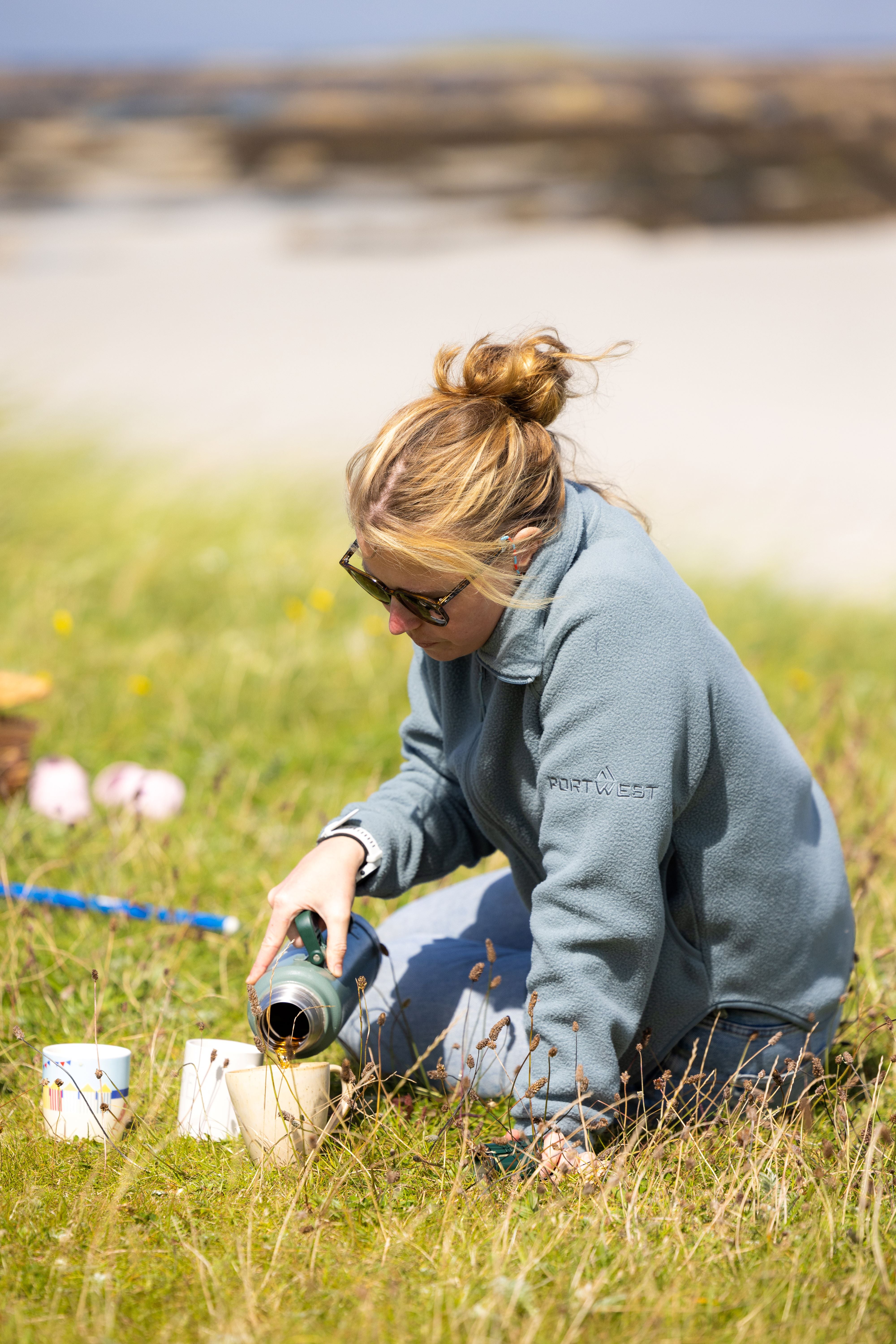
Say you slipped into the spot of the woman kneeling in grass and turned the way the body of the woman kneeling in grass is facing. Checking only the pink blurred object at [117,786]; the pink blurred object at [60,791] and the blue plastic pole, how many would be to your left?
0

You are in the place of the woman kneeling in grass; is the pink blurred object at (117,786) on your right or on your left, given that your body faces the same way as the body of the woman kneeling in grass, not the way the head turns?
on your right

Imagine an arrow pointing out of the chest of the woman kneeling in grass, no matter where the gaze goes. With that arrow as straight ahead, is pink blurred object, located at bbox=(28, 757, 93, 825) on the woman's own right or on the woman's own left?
on the woman's own right

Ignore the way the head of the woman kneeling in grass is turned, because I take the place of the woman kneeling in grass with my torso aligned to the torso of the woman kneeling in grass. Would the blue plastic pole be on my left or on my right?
on my right

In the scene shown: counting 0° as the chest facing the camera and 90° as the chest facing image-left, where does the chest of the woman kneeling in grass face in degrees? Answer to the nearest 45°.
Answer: approximately 45°

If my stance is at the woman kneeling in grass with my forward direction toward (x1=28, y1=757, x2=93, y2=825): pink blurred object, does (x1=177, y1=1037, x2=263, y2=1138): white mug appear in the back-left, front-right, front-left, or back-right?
front-left

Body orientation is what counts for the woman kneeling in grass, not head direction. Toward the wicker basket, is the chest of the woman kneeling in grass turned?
no

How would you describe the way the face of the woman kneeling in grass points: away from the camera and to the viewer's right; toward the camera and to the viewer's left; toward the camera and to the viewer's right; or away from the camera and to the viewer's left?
toward the camera and to the viewer's left
